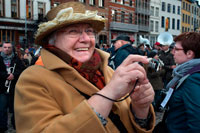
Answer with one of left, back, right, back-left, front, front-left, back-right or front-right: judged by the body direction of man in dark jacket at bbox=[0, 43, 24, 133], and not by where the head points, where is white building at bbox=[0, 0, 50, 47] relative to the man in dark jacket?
back

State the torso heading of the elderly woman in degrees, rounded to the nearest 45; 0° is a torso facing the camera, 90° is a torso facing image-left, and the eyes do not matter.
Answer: approximately 315°

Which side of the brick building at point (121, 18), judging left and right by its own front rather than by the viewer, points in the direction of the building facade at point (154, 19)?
left

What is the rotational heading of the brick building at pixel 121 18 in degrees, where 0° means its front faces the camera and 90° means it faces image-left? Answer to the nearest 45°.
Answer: approximately 315°

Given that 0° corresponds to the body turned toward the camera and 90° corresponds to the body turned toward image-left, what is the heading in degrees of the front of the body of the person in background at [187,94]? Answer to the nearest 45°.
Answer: approximately 90°

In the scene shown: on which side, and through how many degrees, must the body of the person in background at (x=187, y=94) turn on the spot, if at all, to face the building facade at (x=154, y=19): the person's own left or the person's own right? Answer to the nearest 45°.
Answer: approximately 90° to the person's own right
